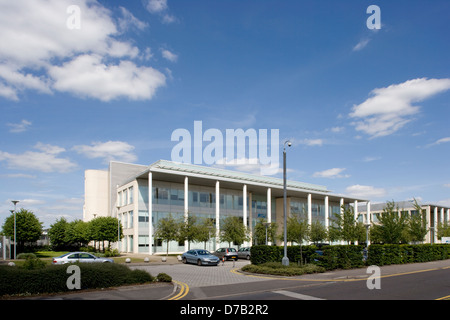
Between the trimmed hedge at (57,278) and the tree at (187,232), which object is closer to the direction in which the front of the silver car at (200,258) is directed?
the trimmed hedge

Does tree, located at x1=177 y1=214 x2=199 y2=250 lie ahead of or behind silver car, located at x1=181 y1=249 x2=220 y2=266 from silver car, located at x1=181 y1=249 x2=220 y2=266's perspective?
behind

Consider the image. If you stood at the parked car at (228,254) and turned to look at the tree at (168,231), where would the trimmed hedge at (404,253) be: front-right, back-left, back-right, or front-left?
back-right

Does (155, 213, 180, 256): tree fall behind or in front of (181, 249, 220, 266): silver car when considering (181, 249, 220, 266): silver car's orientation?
behind

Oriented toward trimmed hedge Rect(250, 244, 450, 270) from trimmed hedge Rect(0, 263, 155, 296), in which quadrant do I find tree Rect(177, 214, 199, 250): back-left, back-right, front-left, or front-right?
front-left
